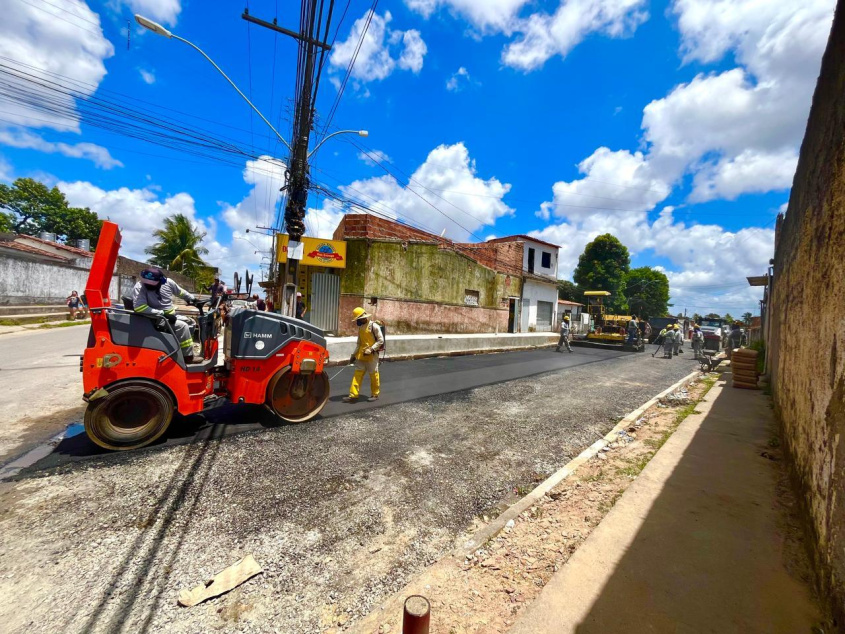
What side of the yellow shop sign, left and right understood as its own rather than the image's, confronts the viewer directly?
front

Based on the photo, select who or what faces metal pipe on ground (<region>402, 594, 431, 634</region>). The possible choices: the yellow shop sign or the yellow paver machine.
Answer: the yellow shop sign

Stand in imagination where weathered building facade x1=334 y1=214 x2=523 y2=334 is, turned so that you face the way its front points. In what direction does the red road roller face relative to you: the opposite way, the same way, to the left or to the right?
to the left

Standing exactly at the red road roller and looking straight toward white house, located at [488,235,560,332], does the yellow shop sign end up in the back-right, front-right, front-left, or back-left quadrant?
front-left

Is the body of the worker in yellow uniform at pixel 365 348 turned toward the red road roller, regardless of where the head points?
yes

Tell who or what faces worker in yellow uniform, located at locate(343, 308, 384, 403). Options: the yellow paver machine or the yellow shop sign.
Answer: the yellow shop sign

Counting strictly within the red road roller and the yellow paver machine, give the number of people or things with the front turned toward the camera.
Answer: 0

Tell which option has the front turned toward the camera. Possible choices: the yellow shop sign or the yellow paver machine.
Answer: the yellow shop sign

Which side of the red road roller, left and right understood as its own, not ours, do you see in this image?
right

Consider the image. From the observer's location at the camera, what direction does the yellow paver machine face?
facing away from the viewer and to the right of the viewer

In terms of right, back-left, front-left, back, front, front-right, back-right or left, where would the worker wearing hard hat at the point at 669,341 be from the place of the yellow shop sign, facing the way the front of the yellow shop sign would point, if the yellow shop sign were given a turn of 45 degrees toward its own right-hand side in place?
back-left

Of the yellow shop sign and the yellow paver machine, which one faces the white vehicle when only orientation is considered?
the yellow paver machine

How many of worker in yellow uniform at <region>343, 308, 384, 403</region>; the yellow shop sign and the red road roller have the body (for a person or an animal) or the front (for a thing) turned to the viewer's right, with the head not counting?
1

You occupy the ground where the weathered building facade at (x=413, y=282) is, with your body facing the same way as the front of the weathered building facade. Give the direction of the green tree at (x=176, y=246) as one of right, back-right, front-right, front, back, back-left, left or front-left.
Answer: back

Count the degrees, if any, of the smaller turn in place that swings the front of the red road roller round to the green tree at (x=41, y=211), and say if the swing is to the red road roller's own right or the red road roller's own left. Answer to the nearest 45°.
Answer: approximately 90° to the red road roller's own left

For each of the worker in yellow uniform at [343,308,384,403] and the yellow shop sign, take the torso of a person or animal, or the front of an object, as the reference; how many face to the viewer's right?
0

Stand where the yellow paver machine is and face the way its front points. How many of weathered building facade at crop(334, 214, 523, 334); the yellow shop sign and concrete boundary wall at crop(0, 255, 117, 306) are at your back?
3

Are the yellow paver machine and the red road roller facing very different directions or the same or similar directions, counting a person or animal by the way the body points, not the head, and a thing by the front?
same or similar directions

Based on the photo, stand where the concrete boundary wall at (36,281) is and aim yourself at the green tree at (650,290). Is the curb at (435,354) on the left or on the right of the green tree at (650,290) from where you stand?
right

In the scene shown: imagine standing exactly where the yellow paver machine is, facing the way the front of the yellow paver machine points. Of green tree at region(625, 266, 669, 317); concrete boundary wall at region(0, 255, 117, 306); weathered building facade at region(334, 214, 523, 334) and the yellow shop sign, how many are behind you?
3
